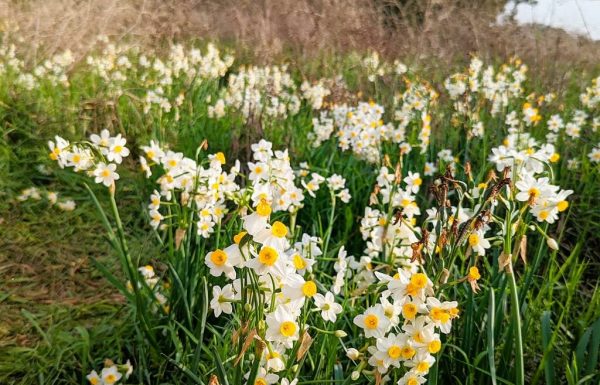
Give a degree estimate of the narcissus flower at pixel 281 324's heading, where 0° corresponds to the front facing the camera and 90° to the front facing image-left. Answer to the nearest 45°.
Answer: approximately 315°

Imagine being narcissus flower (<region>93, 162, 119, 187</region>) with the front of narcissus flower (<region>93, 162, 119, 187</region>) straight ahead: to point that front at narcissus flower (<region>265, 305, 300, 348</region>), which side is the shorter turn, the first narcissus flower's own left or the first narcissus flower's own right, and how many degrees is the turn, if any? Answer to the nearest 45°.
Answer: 0° — it already faces it

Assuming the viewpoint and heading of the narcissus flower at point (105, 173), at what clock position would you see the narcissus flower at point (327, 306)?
the narcissus flower at point (327, 306) is roughly at 11 o'clock from the narcissus flower at point (105, 173).

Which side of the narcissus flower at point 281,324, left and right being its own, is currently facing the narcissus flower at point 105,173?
back

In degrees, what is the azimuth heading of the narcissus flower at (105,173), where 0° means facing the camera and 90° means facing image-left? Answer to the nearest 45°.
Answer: approximately 0°
